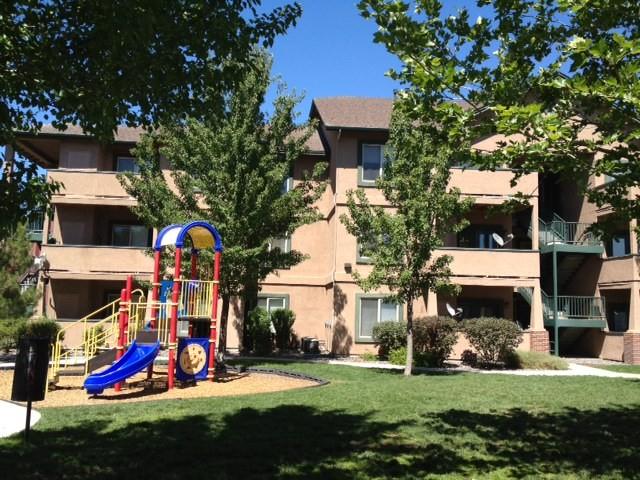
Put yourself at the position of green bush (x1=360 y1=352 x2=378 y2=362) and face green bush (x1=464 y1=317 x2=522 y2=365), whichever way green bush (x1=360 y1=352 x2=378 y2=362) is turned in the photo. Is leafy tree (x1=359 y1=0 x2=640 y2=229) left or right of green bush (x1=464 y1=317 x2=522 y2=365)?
right

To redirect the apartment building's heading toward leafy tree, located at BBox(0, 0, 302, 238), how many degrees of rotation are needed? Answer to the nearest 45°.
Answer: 0° — it already faces it

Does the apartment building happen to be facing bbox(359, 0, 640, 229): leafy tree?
yes

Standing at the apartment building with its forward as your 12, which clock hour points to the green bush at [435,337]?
The green bush is roughly at 11 o'clock from the apartment building.

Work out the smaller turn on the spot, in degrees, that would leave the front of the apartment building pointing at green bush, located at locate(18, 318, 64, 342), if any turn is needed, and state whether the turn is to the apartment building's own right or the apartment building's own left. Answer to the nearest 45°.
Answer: approximately 90° to the apartment building's own right

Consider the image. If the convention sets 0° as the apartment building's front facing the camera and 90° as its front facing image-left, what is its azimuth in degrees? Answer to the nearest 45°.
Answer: approximately 0°

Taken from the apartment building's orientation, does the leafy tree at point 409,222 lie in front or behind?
in front

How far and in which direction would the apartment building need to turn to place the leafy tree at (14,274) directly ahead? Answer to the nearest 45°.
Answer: approximately 90° to its right

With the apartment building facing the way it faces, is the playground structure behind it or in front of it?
in front

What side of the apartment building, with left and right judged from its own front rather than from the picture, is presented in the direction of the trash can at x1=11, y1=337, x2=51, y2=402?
front
